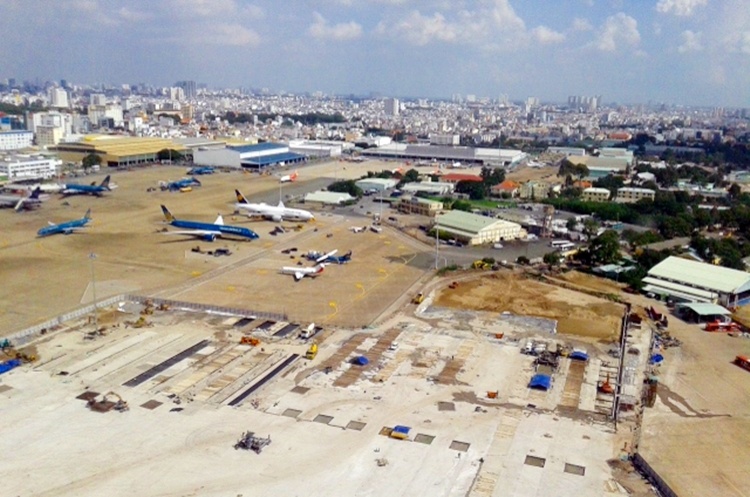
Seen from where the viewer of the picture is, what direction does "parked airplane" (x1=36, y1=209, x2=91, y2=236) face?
facing the viewer and to the left of the viewer

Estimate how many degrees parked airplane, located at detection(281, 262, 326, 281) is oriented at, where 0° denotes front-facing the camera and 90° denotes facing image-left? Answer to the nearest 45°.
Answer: approximately 90°

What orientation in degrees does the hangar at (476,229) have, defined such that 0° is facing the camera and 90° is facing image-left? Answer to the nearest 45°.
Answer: approximately 315°

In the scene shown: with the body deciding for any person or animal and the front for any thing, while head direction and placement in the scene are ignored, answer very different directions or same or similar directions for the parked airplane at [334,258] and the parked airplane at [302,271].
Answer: same or similar directions

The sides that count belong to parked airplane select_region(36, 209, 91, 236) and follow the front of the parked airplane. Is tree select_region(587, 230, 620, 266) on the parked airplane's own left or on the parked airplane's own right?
on the parked airplane's own left

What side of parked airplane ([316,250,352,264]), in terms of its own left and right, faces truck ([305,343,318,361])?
left

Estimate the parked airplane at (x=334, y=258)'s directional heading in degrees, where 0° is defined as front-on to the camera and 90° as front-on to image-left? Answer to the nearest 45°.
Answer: approximately 90°

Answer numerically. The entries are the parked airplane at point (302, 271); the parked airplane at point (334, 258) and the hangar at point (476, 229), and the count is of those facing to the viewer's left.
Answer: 2

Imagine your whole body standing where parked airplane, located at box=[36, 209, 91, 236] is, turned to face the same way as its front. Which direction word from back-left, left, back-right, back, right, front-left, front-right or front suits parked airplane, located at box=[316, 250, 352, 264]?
left

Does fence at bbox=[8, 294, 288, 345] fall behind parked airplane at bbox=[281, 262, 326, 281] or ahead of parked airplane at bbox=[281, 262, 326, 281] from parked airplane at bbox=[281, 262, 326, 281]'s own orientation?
ahead

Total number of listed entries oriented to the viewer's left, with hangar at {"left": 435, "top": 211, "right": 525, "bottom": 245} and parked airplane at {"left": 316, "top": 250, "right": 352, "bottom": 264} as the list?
1
